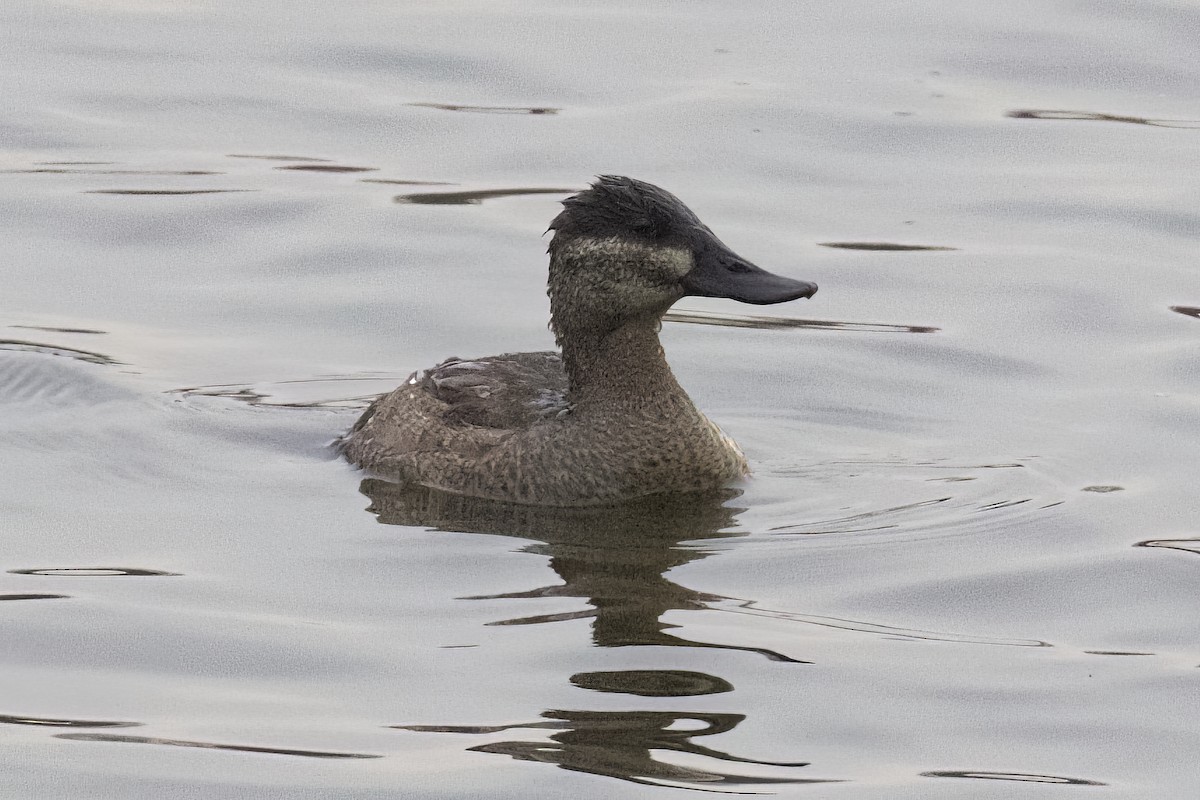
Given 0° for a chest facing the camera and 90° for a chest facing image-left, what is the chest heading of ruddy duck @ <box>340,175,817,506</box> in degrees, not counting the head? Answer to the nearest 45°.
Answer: approximately 270°
